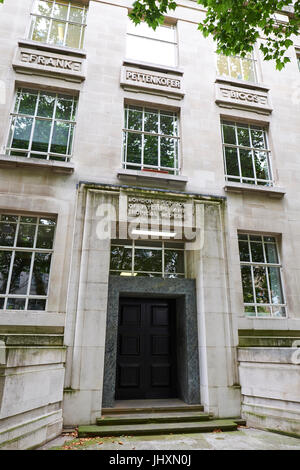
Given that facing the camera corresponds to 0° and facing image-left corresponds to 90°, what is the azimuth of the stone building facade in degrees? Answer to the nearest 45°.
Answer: approximately 0°
